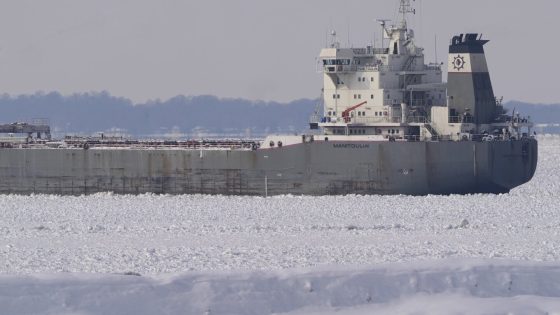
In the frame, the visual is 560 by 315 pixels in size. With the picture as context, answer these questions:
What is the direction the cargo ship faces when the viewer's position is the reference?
facing to the left of the viewer

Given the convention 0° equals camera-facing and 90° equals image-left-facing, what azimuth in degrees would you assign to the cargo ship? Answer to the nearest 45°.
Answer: approximately 90°
